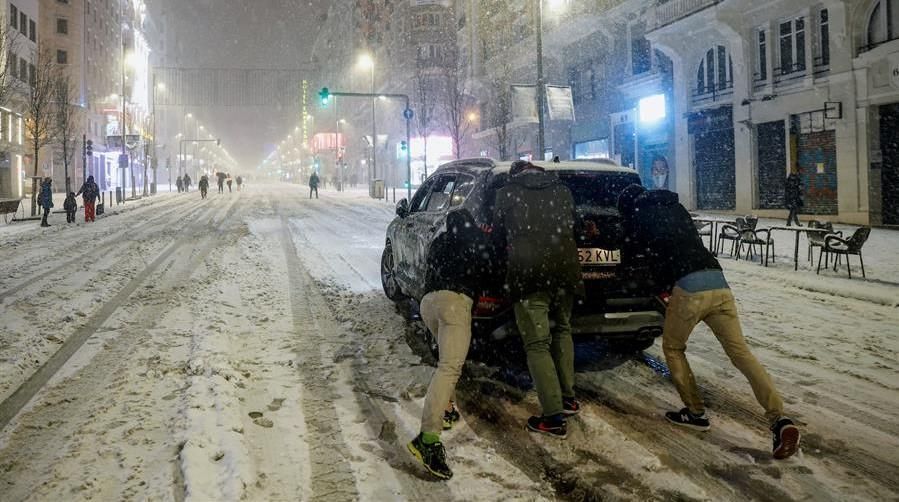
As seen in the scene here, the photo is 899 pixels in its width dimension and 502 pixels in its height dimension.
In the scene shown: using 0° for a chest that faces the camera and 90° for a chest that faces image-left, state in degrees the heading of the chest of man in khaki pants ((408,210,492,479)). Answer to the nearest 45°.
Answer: approximately 225°

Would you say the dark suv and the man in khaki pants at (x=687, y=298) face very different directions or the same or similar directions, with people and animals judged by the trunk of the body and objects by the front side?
same or similar directions

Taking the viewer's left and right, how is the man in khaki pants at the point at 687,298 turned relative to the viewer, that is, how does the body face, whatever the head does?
facing away from the viewer and to the left of the viewer

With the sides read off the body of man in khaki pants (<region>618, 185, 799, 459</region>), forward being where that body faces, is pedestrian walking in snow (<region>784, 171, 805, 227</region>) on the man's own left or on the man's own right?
on the man's own right

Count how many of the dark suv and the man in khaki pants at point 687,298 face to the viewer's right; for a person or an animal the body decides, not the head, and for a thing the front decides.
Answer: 0

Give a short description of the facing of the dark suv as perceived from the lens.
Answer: facing away from the viewer and to the left of the viewer

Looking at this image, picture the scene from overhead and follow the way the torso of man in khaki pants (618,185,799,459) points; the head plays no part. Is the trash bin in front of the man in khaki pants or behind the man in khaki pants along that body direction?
in front

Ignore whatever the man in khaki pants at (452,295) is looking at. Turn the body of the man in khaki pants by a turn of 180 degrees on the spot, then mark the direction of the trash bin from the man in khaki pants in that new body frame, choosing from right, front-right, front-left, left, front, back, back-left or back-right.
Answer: back-right

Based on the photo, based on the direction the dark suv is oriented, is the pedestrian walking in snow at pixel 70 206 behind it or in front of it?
in front

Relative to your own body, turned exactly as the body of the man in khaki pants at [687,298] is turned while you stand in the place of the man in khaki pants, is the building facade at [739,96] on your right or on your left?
on your right
